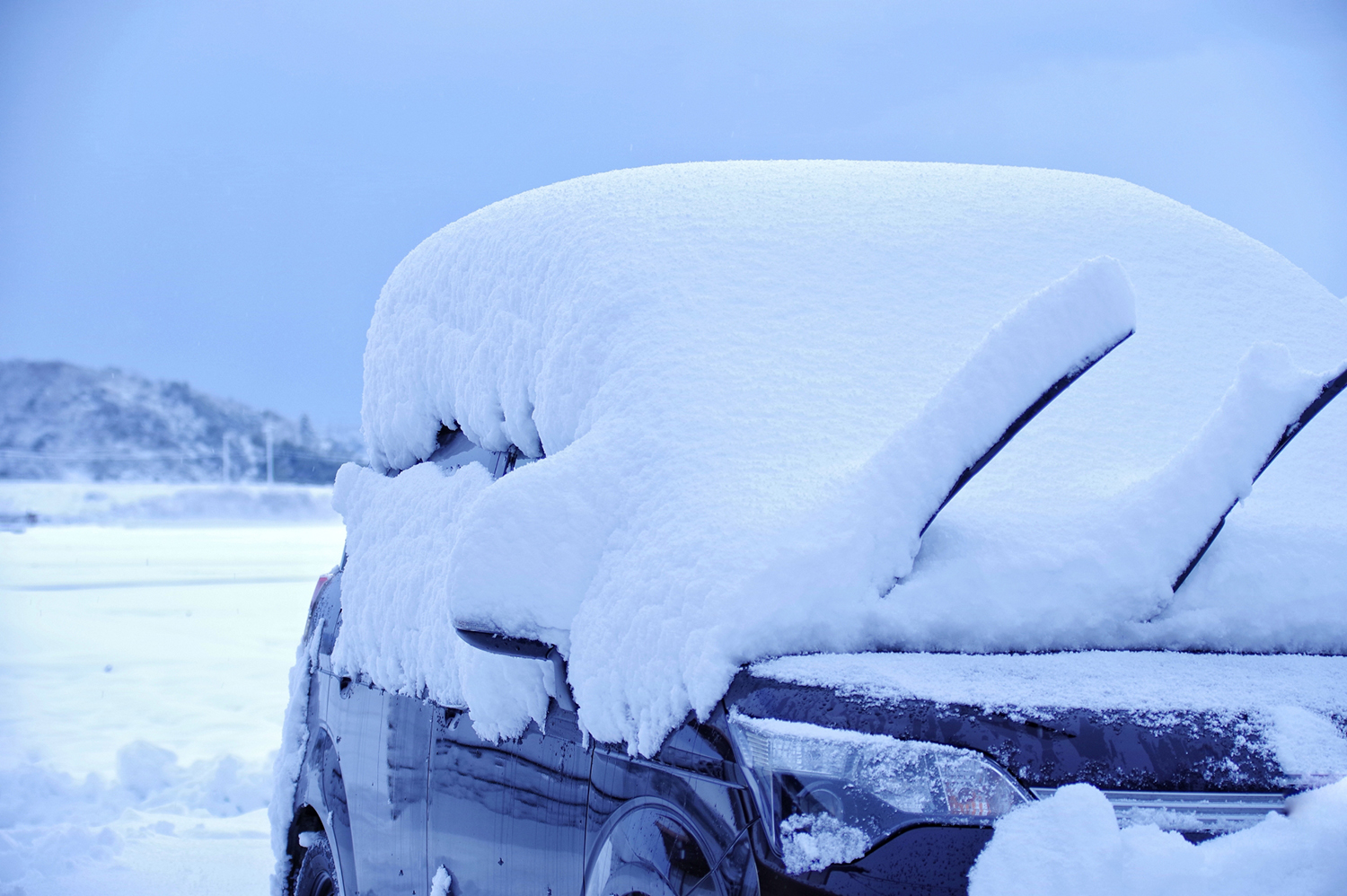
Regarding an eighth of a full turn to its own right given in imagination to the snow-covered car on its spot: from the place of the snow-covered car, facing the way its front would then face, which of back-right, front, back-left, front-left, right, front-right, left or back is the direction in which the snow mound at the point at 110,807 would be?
back-right

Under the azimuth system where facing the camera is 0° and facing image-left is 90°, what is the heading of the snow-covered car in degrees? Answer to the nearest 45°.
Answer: approximately 315°
